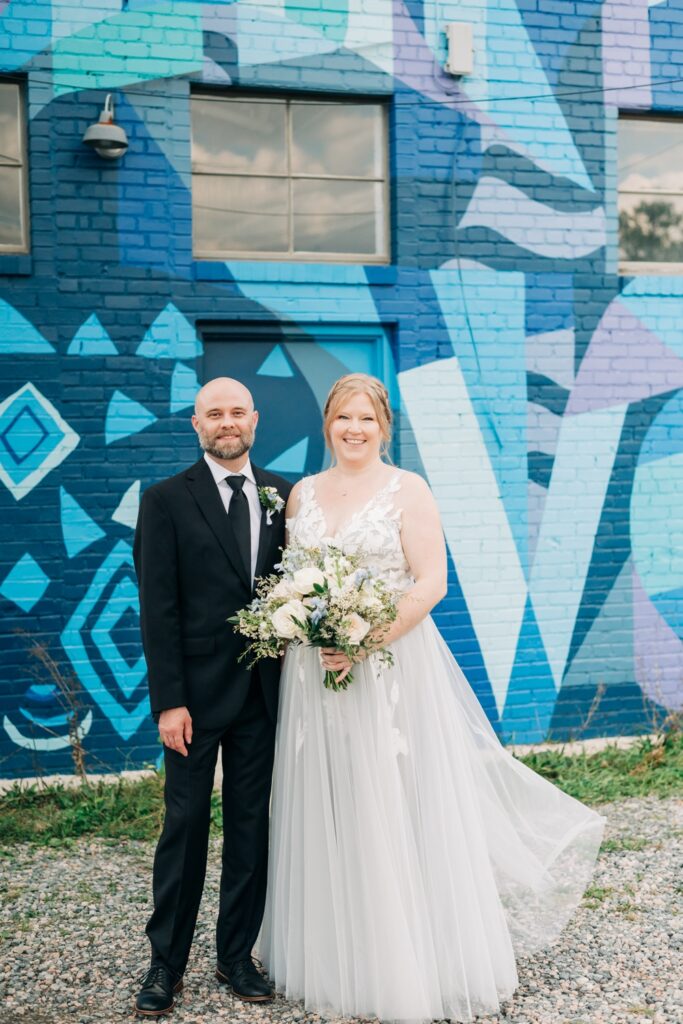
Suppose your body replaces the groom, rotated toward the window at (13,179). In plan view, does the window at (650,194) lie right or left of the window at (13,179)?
right

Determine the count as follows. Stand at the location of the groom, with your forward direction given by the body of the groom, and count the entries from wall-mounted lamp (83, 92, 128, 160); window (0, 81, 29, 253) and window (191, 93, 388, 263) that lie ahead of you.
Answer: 0

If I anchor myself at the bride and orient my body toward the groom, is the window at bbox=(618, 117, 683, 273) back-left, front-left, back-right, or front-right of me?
back-right

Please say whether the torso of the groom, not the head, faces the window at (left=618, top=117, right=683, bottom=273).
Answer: no

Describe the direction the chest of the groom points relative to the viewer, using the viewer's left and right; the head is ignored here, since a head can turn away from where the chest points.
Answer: facing the viewer and to the right of the viewer

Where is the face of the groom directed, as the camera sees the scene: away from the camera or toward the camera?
toward the camera

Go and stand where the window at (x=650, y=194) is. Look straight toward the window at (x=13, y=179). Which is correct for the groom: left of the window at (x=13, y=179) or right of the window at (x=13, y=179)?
left

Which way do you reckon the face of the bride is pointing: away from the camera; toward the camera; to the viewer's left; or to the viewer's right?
toward the camera

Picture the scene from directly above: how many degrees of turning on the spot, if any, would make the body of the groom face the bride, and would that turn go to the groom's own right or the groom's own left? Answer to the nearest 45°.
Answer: approximately 45° to the groom's own left

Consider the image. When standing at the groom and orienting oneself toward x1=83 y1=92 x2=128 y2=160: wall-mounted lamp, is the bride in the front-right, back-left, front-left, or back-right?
back-right

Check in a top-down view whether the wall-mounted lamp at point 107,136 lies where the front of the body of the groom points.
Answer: no

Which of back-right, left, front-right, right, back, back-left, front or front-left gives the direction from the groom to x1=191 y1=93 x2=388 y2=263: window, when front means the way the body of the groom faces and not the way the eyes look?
back-left
